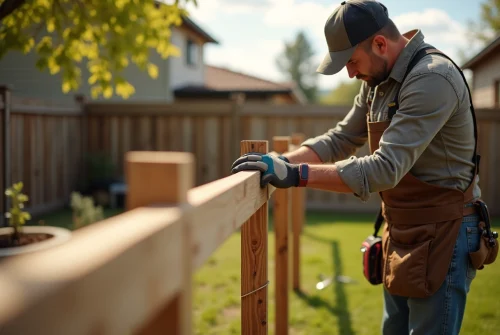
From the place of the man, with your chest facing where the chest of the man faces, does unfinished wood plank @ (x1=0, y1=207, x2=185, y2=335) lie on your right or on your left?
on your left

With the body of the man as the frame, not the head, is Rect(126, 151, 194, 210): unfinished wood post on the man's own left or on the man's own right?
on the man's own left

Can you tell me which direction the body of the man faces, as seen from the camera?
to the viewer's left

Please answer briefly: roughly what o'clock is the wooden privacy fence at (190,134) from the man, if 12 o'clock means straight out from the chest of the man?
The wooden privacy fence is roughly at 2 o'clock from the man.

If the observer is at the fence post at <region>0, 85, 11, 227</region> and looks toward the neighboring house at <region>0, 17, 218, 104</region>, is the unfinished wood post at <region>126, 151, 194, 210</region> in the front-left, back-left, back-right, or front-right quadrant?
back-right

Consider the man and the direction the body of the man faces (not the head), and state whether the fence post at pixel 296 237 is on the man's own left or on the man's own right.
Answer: on the man's own right

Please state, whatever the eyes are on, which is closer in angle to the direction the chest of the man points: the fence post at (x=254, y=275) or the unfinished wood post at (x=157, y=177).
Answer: the fence post

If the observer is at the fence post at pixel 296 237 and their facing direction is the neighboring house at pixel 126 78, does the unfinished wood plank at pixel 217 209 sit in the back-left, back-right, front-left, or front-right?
back-left

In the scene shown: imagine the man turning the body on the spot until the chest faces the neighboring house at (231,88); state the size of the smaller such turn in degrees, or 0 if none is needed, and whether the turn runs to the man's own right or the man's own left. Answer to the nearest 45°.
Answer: approximately 90° to the man's own right

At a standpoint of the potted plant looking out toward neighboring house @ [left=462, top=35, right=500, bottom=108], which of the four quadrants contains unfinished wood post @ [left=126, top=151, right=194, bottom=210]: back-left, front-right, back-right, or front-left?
back-right
